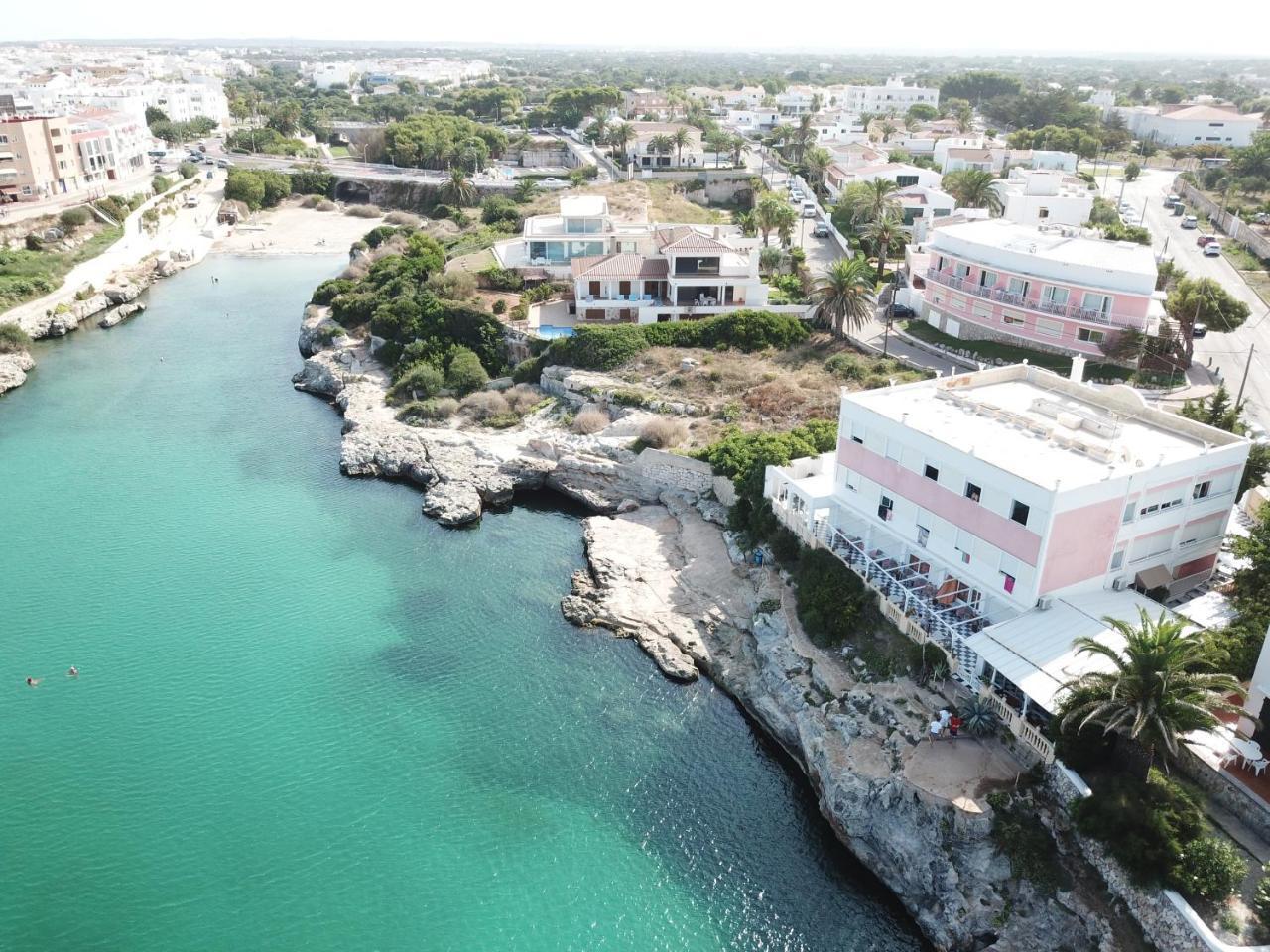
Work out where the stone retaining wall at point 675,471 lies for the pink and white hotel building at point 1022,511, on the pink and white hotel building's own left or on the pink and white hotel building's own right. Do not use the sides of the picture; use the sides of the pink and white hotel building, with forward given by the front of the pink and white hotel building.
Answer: on the pink and white hotel building's own right

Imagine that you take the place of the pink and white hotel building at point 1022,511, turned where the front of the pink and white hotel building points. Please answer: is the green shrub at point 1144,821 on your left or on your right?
on your left

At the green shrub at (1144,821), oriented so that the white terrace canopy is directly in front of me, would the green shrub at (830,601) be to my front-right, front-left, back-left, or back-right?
front-left

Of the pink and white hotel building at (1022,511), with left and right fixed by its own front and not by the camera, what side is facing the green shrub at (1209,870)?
left

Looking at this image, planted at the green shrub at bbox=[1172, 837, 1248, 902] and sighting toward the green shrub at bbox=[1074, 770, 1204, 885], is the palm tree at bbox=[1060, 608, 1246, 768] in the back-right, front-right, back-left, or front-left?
front-right

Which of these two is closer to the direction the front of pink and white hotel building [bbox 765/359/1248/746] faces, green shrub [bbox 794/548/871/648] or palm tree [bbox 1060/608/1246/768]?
the green shrub

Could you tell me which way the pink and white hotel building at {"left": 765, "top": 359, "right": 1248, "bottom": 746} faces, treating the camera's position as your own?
facing the viewer and to the left of the viewer

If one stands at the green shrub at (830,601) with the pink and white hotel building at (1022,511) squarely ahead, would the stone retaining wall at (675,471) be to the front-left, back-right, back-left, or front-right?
back-left

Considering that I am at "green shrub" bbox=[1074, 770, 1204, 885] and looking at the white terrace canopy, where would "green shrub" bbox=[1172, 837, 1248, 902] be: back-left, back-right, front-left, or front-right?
back-right

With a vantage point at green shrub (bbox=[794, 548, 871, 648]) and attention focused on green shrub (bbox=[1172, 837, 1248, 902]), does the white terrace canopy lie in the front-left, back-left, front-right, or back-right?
front-left

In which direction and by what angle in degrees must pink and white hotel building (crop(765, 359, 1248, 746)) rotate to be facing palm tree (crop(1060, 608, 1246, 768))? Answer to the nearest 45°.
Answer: approximately 90° to its left

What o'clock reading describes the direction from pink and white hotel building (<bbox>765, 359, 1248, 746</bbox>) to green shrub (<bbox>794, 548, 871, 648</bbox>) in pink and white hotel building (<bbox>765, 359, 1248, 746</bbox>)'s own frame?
The green shrub is roughly at 1 o'clock from the pink and white hotel building.
